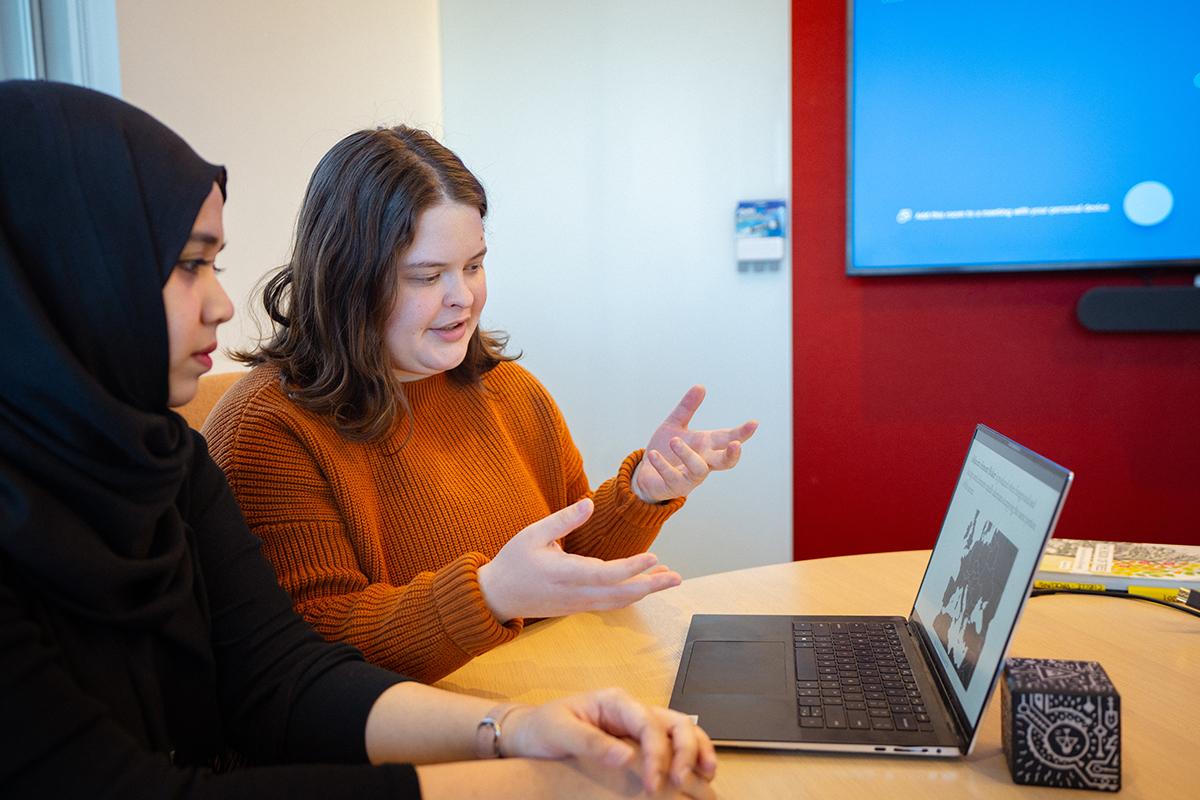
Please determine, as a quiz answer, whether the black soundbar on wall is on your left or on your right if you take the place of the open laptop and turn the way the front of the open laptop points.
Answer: on your right

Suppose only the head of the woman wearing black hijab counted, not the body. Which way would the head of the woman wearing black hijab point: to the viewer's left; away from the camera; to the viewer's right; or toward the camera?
to the viewer's right

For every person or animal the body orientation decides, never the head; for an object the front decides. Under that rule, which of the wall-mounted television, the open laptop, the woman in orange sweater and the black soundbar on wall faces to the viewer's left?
the open laptop

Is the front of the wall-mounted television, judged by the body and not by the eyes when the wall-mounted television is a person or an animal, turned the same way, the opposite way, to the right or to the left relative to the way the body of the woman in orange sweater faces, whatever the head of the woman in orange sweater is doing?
to the right

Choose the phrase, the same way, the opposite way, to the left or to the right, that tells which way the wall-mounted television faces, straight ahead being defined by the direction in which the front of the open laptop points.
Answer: to the left

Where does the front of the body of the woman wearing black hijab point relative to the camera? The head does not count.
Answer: to the viewer's right

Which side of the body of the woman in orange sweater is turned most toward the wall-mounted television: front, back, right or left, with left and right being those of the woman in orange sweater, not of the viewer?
left

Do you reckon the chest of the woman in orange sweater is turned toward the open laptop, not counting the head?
yes

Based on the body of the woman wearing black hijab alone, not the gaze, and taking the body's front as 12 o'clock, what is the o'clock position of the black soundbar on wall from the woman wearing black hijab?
The black soundbar on wall is roughly at 11 o'clock from the woman wearing black hijab.

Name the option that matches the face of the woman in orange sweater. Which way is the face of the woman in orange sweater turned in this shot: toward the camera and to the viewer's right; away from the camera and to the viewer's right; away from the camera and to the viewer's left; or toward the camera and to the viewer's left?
toward the camera and to the viewer's right

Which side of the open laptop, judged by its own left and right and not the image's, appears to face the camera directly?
left
